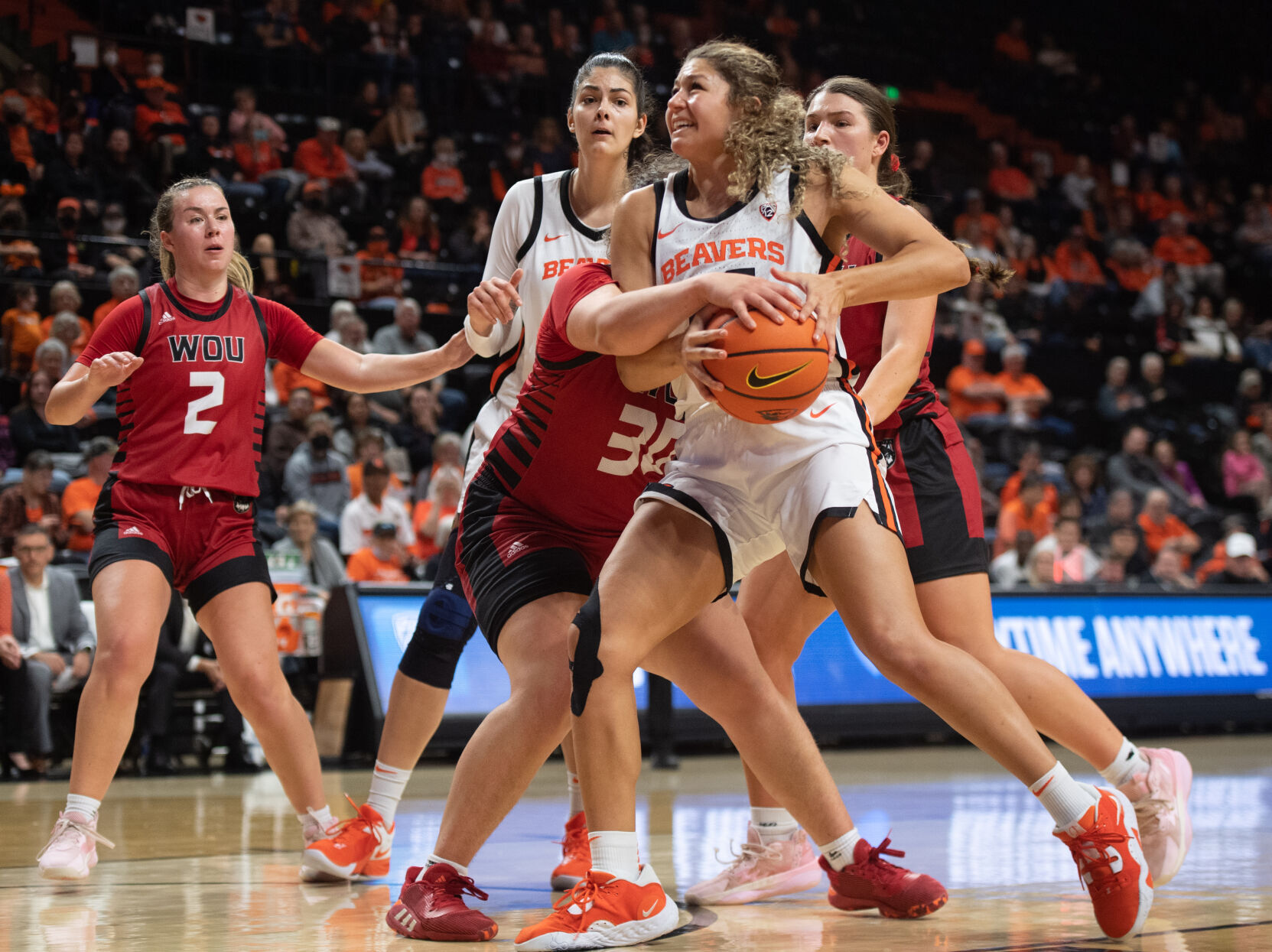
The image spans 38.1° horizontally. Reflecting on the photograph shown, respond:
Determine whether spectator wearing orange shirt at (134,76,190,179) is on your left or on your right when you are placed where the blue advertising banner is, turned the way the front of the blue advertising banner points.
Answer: on your right

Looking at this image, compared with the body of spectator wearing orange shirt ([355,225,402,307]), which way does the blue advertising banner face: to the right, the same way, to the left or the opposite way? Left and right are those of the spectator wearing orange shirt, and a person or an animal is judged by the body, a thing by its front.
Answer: the same way

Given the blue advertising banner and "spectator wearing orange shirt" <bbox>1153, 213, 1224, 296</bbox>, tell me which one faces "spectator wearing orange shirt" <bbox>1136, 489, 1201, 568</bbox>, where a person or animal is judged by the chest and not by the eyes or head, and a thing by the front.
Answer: "spectator wearing orange shirt" <bbox>1153, 213, 1224, 296</bbox>

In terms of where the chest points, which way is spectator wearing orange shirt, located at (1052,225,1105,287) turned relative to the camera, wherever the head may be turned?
toward the camera

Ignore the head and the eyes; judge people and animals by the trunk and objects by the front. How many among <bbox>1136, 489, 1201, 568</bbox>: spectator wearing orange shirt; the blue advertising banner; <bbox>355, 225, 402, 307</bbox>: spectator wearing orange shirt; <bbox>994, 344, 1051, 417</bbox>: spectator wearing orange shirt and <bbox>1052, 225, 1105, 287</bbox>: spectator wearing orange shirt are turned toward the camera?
5

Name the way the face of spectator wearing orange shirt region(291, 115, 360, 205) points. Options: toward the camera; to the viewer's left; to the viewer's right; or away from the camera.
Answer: toward the camera

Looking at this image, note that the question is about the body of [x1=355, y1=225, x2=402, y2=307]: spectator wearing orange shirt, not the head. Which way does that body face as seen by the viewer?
toward the camera

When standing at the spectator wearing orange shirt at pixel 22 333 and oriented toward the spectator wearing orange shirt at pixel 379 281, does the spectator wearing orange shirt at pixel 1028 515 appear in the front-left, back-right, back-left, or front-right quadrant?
front-right

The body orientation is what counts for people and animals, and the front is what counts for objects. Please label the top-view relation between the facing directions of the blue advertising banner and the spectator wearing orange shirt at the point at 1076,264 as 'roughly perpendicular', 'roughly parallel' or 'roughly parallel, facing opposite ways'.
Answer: roughly parallel

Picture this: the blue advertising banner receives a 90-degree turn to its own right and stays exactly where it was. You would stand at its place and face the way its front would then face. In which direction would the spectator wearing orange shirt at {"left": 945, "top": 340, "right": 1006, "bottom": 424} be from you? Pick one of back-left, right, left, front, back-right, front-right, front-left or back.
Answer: right

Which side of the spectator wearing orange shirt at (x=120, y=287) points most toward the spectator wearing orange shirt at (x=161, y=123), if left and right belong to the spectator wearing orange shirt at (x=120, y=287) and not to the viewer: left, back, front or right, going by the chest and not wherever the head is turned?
back

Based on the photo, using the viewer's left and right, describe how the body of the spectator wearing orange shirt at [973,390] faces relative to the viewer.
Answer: facing the viewer

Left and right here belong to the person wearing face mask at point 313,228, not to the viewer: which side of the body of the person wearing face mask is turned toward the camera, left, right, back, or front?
front

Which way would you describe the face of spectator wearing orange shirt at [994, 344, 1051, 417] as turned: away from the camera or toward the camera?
toward the camera

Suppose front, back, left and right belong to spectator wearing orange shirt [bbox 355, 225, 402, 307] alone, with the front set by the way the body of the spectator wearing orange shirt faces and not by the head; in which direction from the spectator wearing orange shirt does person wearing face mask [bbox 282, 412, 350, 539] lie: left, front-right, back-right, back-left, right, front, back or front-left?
front

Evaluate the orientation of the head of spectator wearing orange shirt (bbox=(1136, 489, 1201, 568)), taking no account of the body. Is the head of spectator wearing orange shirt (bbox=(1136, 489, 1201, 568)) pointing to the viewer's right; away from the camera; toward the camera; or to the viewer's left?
toward the camera

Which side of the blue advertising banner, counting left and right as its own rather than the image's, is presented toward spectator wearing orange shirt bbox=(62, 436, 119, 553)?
right
